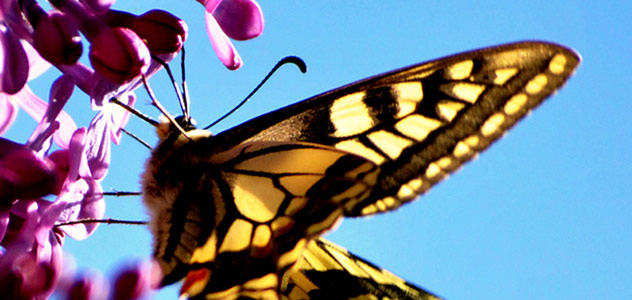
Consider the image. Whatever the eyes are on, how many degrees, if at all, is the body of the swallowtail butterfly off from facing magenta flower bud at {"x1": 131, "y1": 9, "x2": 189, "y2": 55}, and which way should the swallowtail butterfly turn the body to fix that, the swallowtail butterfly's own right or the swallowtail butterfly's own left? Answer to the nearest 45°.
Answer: approximately 45° to the swallowtail butterfly's own left

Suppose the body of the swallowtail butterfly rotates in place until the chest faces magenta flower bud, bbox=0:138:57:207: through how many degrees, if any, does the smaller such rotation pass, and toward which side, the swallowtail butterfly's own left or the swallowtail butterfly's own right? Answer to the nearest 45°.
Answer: approximately 45° to the swallowtail butterfly's own left

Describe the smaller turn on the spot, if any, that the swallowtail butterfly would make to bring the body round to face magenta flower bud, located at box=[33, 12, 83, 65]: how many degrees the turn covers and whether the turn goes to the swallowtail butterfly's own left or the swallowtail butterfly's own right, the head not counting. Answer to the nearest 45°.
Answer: approximately 45° to the swallowtail butterfly's own left

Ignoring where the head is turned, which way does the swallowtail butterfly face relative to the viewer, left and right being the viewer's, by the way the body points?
facing to the left of the viewer
